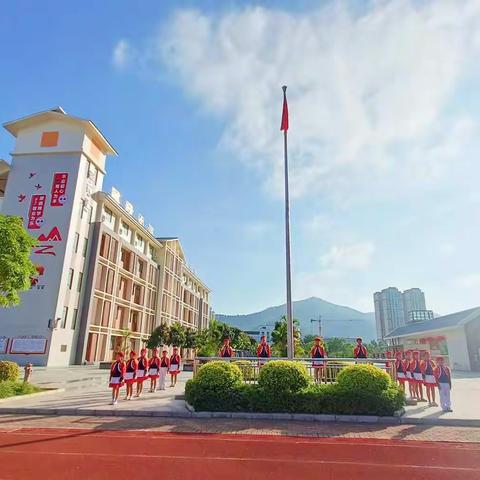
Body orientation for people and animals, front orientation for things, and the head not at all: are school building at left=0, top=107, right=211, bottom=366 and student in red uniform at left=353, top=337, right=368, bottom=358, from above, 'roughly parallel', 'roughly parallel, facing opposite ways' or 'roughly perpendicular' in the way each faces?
roughly perpendicular

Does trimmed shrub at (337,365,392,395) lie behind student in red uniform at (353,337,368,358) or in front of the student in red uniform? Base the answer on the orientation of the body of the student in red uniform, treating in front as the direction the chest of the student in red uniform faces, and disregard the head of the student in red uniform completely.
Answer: in front

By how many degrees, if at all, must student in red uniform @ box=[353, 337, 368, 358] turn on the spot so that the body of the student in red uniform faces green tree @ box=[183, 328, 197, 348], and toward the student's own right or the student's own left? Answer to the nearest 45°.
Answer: approximately 135° to the student's own right

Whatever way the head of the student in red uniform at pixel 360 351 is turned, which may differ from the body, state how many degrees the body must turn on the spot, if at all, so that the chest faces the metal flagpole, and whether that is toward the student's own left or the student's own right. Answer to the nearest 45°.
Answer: approximately 45° to the student's own right

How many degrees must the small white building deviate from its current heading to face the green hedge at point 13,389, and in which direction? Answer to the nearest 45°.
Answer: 0° — it already faces it

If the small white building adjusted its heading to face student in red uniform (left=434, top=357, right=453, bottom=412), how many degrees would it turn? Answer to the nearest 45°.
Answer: approximately 45° to its left

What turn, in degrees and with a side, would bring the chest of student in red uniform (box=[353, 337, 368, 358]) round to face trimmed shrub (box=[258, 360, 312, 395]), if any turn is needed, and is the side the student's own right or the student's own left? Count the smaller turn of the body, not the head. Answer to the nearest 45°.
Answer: approximately 45° to the student's own right

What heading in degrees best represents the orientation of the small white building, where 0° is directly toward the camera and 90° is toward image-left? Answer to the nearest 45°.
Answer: approximately 45°

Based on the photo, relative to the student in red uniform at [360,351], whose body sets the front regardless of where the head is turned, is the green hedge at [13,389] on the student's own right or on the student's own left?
on the student's own right

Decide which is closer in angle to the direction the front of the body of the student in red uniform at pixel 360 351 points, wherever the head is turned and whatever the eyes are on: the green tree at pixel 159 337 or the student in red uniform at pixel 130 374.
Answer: the student in red uniform

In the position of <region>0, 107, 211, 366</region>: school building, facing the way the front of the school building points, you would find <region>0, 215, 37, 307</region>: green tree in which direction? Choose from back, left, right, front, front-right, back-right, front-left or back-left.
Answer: front-right

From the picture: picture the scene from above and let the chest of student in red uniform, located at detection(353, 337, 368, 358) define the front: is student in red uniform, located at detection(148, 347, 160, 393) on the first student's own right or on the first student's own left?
on the first student's own right

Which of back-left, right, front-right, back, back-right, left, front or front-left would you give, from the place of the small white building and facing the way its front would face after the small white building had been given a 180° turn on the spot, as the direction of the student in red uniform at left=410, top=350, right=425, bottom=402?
back-right

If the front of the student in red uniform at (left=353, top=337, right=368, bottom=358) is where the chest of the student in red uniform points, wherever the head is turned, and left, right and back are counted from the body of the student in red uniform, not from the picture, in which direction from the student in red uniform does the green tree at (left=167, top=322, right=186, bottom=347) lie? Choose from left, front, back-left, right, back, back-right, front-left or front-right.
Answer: back-right

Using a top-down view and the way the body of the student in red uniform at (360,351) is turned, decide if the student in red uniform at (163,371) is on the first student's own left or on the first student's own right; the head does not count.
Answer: on the first student's own right

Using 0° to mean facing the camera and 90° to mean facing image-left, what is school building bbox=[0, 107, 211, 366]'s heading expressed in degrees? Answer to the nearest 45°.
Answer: approximately 315°
